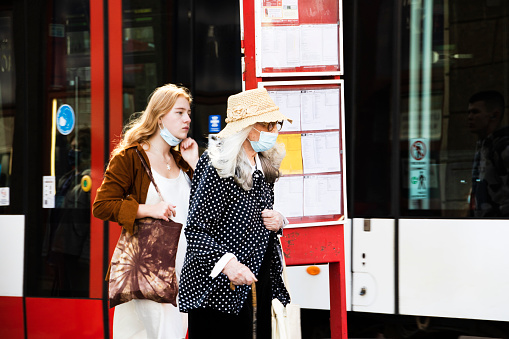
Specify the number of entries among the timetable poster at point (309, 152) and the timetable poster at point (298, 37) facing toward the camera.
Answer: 2

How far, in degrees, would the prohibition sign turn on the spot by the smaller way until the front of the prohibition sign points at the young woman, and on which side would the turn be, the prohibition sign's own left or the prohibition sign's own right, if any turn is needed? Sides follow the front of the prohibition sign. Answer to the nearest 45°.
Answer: approximately 45° to the prohibition sign's own right

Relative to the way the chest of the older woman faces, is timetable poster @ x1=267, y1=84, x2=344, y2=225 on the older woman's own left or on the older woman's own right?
on the older woman's own left

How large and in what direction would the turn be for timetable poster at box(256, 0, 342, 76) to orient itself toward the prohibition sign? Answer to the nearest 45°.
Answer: approximately 135° to its left

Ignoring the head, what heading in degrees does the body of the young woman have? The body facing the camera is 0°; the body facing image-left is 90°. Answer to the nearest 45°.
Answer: approximately 315°

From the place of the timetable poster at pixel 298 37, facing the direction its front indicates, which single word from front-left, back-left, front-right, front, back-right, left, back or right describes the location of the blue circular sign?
back-right

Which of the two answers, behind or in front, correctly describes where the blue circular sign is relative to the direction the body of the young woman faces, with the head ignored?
behind

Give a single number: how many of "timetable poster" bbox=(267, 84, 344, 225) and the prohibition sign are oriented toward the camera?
2

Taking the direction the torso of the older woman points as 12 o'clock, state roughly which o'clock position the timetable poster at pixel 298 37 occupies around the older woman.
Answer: The timetable poster is roughly at 8 o'clock from the older woman.

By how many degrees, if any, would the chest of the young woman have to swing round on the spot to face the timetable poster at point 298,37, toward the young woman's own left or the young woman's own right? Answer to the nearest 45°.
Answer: approximately 90° to the young woman's own left

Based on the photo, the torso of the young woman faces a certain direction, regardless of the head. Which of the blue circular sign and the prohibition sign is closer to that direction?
the prohibition sign

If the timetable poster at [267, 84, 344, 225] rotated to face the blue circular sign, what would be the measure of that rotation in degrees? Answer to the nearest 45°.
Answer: approximately 135° to its right

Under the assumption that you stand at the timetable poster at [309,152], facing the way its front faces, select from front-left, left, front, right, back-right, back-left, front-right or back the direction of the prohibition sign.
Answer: back-left

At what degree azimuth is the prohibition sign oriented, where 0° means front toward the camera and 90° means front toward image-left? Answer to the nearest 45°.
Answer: approximately 0°

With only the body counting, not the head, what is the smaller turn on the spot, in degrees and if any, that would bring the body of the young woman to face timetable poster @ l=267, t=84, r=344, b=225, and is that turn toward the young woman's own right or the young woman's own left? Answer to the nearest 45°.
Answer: approximately 90° to the young woman's own left
